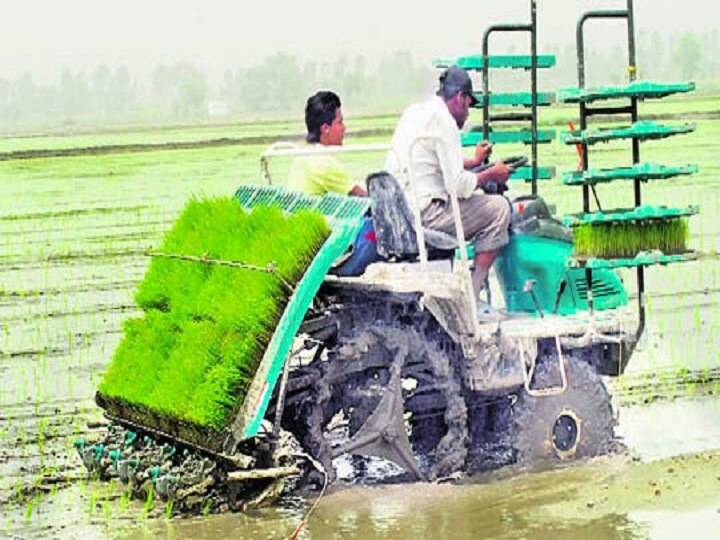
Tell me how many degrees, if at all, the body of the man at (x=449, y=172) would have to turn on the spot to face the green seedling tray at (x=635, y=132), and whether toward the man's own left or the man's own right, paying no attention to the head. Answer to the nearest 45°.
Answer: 0° — they already face it

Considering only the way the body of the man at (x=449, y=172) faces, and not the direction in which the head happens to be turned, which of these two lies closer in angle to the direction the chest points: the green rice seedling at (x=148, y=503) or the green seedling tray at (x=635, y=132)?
the green seedling tray

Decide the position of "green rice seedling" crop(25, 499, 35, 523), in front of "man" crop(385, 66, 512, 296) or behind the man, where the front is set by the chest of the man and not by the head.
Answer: behind

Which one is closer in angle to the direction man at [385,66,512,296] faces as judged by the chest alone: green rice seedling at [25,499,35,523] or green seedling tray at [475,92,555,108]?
the green seedling tray

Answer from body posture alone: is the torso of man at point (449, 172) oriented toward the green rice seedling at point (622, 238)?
yes

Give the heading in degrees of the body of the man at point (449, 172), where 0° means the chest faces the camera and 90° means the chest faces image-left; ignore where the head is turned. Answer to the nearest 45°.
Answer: approximately 270°

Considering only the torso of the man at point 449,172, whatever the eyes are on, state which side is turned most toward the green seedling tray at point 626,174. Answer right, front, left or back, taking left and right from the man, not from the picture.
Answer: front

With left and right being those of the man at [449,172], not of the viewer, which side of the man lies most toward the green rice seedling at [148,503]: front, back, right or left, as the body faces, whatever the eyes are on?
back

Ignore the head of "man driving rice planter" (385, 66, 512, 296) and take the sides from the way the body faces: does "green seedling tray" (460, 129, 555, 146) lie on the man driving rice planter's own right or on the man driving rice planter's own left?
on the man driving rice planter's own left

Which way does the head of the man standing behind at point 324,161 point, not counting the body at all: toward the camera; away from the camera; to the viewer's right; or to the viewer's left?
to the viewer's right

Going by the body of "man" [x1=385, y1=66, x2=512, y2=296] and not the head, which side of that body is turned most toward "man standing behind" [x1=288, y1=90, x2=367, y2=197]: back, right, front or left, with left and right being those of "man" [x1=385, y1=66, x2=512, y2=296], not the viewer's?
back

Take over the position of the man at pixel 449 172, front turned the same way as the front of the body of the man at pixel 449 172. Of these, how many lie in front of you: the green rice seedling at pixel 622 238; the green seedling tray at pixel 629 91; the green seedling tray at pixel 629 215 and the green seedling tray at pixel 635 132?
4

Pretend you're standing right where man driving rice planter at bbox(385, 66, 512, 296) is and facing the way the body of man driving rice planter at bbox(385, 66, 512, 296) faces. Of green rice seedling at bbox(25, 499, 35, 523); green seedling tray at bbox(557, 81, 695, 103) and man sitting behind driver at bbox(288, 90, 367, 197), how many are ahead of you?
1

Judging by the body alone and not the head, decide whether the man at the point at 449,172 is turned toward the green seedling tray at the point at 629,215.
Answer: yes
